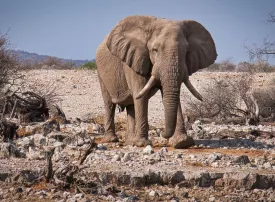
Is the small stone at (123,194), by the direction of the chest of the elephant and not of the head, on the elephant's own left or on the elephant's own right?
on the elephant's own right

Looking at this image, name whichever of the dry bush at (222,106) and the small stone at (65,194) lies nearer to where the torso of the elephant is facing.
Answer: the small stone

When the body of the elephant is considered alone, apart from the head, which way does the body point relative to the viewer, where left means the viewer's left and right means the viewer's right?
facing the viewer and to the right of the viewer

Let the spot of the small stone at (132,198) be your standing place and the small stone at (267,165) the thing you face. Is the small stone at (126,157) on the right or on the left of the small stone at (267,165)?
left

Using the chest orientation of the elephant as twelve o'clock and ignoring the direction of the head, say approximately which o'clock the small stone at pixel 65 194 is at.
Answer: The small stone is roughly at 2 o'clock from the elephant.

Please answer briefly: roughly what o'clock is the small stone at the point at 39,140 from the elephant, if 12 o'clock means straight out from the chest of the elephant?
The small stone is roughly at 4 o'clock from the elephant.

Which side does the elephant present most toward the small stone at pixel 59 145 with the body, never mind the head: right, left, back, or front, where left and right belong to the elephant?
right

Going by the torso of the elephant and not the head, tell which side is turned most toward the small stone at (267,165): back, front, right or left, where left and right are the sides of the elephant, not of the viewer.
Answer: front

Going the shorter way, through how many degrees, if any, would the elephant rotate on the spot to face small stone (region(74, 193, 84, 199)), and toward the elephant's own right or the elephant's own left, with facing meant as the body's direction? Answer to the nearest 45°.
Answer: approximately 45° to the elephant's own right

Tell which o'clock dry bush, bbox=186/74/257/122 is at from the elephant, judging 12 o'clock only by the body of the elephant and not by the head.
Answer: The dry bush is roughly at 8 o'clock from the elephant.

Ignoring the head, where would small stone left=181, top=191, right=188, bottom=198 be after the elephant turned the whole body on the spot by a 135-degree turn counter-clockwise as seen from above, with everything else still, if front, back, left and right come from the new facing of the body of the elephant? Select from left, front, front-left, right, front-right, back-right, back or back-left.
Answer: back

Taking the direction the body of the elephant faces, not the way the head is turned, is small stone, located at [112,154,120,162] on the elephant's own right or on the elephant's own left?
on the elephant's own right

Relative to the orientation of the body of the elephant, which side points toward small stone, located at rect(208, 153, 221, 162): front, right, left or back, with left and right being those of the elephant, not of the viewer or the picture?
front
